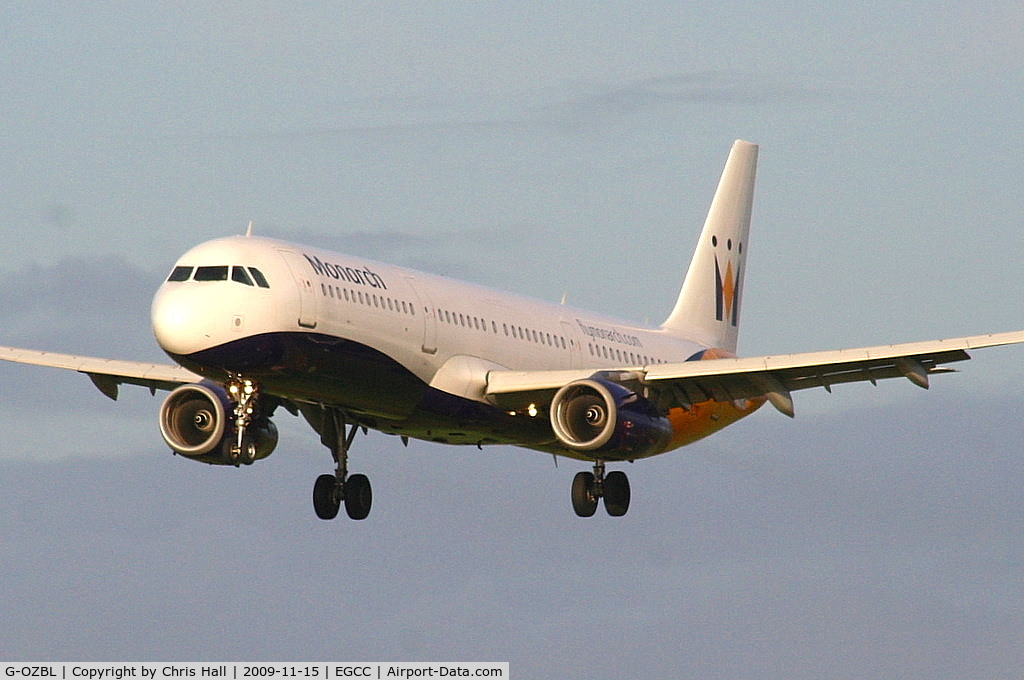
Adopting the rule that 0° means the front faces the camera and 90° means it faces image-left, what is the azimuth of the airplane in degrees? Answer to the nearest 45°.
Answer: approximately 45°
